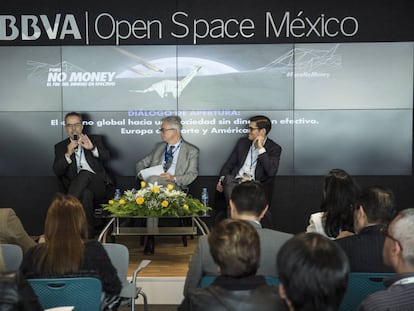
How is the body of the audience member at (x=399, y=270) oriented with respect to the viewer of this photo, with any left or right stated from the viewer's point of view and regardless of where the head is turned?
facing away from the viewer and to the left of the viewer

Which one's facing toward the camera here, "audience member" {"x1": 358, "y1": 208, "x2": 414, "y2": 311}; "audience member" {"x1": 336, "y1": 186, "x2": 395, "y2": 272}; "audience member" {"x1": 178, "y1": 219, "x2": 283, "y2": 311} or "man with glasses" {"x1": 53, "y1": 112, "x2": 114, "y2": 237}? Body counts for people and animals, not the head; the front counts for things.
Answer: the man with glasses

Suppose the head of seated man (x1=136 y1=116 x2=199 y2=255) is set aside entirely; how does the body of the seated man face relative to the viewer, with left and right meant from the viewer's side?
facing the viewer and to the left of the viewer

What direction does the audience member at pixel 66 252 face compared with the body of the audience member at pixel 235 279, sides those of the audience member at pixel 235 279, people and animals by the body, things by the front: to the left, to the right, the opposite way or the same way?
the same way

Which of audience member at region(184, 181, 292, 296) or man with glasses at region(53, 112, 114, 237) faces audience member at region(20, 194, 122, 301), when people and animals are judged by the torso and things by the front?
the man with glasses

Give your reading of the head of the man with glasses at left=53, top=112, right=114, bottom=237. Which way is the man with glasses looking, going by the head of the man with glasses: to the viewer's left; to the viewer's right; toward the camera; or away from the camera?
toward the camera

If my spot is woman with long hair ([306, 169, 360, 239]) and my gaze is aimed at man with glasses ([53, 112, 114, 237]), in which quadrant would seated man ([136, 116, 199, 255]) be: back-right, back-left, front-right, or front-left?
front-right

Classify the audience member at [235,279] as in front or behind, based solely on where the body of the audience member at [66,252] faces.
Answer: behind

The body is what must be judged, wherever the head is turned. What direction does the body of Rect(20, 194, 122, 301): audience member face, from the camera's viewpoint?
away from the camera

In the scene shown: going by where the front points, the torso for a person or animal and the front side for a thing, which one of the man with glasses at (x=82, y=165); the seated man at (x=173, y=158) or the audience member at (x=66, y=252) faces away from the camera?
the audience member

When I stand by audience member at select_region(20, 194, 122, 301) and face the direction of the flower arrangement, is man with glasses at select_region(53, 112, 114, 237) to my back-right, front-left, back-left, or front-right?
front-left

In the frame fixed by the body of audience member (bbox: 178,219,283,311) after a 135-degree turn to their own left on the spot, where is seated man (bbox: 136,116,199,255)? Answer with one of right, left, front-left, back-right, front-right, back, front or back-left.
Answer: back-right

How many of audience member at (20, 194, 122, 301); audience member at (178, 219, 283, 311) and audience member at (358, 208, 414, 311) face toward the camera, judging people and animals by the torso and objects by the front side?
0

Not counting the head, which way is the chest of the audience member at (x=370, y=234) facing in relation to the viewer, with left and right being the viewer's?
facing away from the viewer and to the left of the viewer

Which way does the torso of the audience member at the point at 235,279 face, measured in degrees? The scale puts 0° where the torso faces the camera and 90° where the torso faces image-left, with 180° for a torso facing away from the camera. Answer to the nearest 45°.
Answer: approximately 180°

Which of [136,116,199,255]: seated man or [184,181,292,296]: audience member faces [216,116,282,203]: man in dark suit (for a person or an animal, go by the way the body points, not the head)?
the audience member

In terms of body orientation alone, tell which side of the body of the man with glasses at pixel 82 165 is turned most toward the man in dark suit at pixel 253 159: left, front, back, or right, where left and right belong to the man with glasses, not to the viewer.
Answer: left

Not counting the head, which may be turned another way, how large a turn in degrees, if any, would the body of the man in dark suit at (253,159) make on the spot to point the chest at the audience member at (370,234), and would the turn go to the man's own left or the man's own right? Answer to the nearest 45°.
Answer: approximately 45° to the man's own left

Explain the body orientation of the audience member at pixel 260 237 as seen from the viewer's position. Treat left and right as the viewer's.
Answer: facing away from the viewer

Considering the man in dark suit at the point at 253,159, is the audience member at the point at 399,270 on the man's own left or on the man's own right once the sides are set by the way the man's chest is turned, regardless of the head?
on the man's own left
